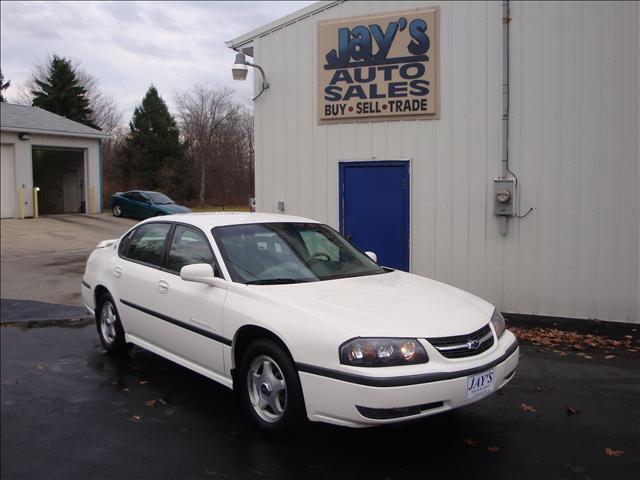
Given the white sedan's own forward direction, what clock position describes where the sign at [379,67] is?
The sign is roughly at 8 o'clock from the white sedan.

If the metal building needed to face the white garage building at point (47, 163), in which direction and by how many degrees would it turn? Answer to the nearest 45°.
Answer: approximately 135° to its right

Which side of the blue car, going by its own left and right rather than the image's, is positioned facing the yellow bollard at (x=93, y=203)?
back

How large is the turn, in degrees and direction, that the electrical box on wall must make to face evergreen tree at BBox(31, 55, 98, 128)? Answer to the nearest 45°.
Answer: approximately 135° to its right

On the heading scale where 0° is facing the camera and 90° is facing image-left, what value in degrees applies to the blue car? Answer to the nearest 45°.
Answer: approximately 315°
